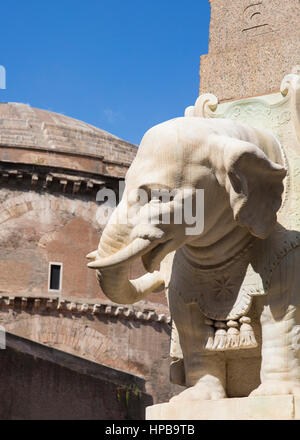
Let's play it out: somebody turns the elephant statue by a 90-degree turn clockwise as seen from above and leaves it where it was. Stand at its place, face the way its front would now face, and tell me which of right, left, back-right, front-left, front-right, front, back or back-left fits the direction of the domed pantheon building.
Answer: front-right
